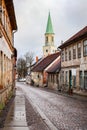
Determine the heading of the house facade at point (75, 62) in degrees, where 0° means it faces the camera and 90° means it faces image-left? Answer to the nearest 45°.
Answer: approximately 45°

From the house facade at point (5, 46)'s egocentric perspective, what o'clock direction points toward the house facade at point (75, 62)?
the house facade at point (75, 62) is roughly at 10 o'clock from the house facade at point (5, 46).

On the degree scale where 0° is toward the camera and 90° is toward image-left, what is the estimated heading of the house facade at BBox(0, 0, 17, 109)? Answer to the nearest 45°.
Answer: approximately 270°

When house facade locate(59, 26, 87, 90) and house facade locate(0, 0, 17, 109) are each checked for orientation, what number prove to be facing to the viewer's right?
1

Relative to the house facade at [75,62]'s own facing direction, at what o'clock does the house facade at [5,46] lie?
the house facade at [5,46] is roughly at 11 o'clock from the house facade at [75,62].
